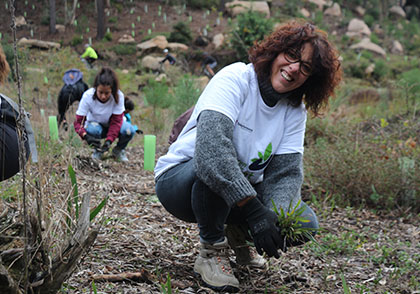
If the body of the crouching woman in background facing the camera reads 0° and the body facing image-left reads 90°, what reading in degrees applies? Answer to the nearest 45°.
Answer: approximately 0°

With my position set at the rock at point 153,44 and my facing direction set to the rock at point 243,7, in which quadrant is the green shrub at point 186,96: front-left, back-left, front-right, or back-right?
back-right

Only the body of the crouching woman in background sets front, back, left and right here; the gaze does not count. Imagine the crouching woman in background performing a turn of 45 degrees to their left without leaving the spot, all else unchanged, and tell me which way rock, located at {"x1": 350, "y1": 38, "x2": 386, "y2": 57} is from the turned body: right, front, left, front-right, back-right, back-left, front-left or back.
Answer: left

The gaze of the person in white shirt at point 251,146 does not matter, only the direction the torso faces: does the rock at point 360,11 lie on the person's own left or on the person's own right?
on the person's own left

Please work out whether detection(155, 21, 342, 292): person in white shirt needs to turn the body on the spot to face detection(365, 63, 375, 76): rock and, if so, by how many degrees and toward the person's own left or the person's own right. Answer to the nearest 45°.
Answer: approximately 135° to the person's own left

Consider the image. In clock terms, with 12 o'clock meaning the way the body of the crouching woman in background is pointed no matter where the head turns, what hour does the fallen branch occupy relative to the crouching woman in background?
The fallen branch is roughly at 12 o'clock from the crouching woman in background.

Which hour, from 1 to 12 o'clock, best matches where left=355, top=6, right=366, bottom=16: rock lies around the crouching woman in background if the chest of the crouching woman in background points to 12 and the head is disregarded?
The rock is roughly at 7 o'clock from the crouching woman in background.

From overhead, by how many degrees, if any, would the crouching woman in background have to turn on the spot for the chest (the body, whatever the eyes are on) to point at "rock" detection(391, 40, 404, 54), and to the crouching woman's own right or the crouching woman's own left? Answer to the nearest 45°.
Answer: approximately 135° to the crouching woman's own left

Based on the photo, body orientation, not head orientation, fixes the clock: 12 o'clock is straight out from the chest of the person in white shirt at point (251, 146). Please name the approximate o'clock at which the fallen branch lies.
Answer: The fallen branch is roughly at 3 o'clock from the person in white shirt.

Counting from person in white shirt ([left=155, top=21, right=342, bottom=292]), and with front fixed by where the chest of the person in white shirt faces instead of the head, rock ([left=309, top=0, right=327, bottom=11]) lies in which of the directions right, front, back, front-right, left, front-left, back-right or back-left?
back-left

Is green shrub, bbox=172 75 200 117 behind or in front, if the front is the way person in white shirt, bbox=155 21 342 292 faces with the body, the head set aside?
behind

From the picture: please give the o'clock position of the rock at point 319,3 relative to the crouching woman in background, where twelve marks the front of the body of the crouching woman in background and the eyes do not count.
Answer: The rock is roughly at 7 o'clock from the crouching woman in background.
